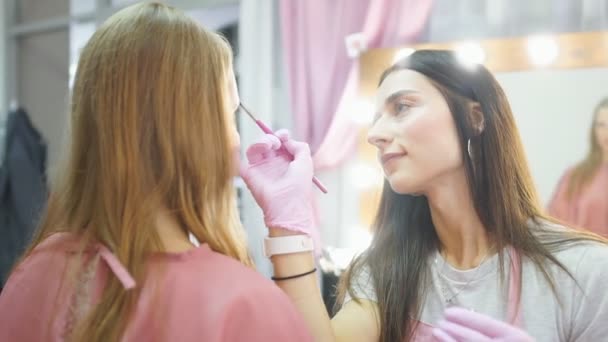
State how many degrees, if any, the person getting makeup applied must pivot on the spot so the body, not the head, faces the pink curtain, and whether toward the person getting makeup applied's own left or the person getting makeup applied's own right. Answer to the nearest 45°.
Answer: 0° — they already face it

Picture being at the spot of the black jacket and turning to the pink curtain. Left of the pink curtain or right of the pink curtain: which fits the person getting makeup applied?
right
